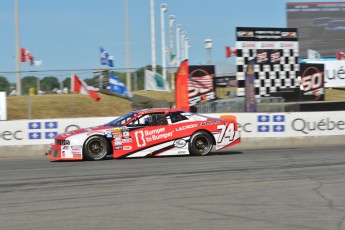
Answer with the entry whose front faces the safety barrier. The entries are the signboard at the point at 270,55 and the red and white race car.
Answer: the signboard

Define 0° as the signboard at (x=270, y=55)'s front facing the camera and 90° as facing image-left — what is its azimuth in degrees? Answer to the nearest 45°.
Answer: approximately 0°

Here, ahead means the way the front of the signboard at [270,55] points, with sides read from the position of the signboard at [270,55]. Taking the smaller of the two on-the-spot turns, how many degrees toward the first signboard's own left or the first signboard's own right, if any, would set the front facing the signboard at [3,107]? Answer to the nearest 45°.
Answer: approximately 45° to the first signboard's own right

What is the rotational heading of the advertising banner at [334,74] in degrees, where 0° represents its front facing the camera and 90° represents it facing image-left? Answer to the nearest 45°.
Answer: approximately 0°
